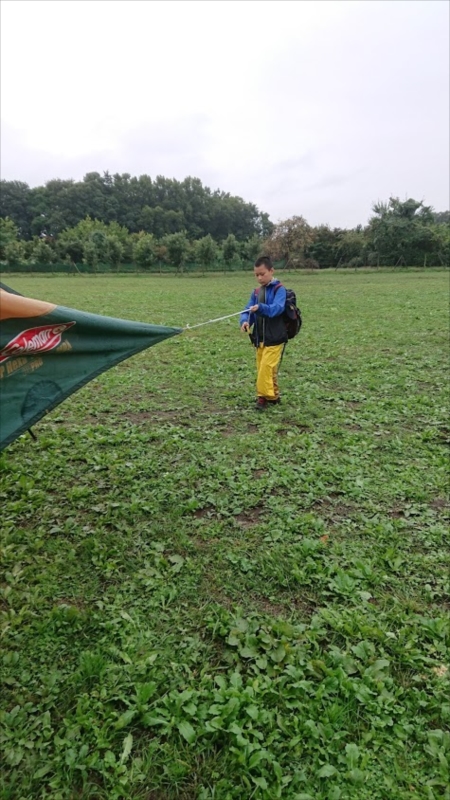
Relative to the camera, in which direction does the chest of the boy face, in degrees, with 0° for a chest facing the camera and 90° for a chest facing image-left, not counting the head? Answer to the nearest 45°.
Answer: approximately 45°

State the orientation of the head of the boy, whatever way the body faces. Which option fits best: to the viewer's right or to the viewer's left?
to the viewer's left

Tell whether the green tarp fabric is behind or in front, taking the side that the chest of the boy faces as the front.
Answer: in front
